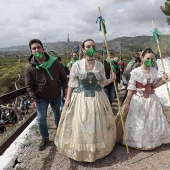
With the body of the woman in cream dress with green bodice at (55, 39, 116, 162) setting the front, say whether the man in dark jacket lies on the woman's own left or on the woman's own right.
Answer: on the woman's own right

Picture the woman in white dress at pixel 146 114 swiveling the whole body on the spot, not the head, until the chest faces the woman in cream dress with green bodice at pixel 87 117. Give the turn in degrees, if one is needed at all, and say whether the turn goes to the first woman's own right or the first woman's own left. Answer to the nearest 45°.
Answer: approximately 45° to the first woman's own right

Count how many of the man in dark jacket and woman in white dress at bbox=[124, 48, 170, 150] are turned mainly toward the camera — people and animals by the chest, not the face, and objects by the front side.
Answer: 2

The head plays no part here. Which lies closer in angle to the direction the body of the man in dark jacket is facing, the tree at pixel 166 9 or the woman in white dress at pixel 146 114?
the woman in white dress

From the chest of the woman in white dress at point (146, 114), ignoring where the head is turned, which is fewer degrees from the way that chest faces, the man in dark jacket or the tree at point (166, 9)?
the man in dark jacket

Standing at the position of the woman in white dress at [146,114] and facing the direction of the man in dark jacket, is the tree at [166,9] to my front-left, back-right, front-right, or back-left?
back-right

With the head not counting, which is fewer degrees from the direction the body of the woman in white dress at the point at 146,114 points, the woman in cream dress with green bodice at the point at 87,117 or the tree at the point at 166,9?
the woman in cream dress with green bodice

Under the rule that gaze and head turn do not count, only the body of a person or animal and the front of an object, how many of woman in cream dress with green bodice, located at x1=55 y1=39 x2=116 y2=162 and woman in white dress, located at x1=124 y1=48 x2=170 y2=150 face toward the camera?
2

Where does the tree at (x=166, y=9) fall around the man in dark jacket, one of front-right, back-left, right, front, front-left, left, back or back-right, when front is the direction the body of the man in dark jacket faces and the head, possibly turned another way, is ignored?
back-left

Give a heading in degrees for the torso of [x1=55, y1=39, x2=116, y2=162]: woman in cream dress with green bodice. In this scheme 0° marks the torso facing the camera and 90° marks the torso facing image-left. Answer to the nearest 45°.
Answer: approximately 0°

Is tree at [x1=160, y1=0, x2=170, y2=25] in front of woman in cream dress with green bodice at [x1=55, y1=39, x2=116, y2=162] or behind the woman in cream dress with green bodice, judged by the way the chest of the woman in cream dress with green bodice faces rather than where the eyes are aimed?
behind
